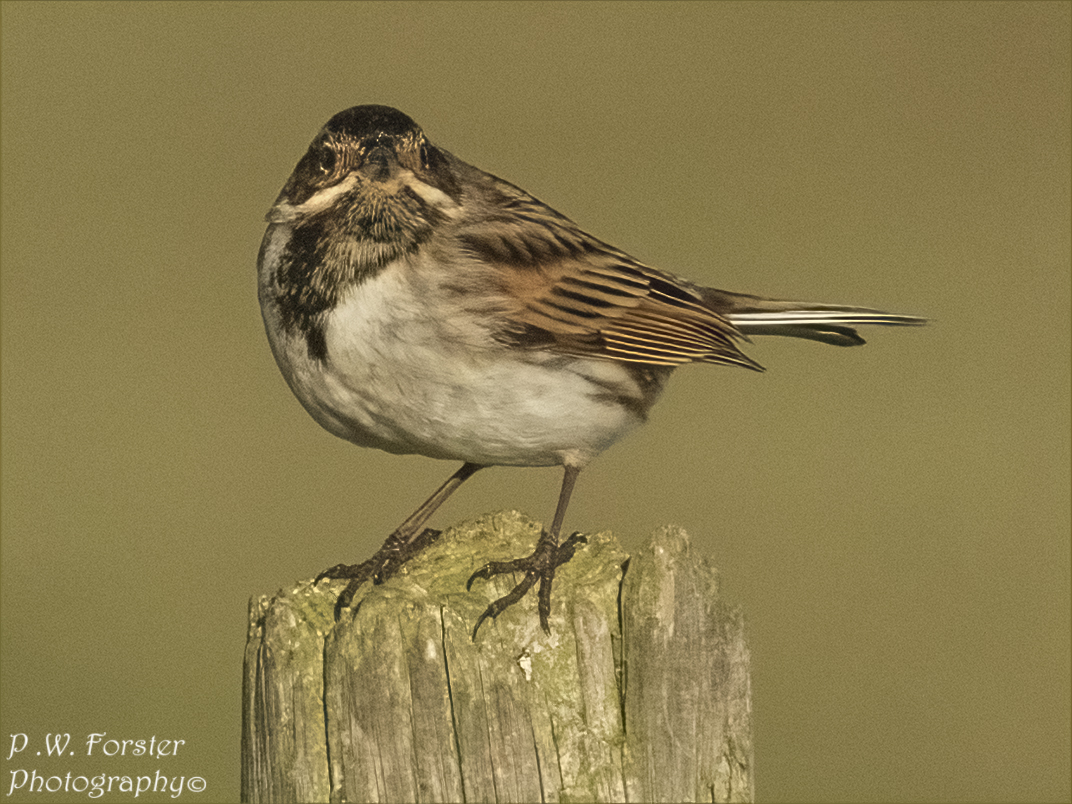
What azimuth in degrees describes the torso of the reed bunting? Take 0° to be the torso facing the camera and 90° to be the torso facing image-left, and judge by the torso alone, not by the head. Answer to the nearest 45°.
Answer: approximately 45°
